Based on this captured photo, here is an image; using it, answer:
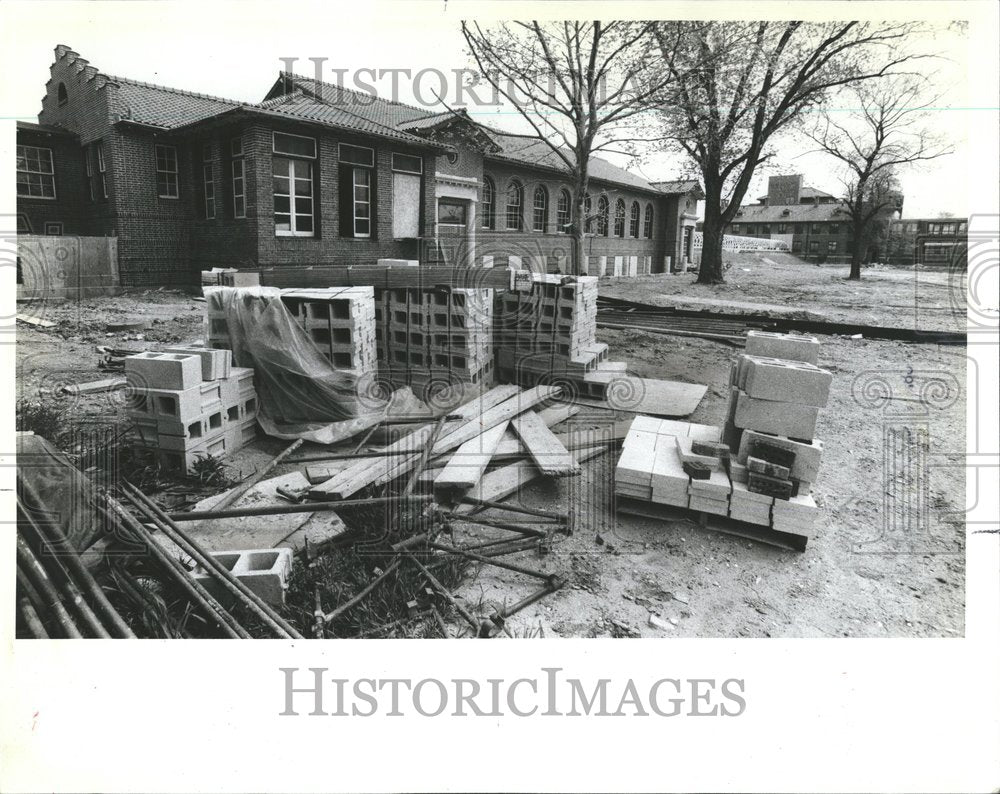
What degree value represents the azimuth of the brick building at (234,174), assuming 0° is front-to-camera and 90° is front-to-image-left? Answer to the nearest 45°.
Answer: approximately 315°

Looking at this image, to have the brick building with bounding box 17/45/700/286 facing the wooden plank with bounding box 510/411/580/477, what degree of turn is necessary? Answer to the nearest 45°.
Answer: approximately 45° to its right

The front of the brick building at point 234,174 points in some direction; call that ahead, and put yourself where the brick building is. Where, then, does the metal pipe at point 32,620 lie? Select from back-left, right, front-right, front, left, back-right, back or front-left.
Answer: front-right

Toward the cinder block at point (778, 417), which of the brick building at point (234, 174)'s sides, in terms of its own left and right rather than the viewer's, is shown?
front

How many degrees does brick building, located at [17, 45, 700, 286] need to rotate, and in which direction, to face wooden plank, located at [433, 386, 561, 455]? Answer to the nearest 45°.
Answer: approximately 45° to its right

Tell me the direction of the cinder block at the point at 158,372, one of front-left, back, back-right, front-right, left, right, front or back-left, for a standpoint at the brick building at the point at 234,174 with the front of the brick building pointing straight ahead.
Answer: front-right

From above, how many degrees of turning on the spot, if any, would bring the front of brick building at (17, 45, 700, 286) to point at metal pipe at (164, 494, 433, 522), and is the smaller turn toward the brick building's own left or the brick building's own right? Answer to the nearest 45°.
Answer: approximately 45° to the brick building's own right

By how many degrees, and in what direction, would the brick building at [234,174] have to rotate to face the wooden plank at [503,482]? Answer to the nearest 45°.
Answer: approximately 45° to its right
